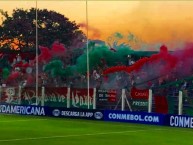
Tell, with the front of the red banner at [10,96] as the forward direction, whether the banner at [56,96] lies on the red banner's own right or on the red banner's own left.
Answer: on the red banner's own left

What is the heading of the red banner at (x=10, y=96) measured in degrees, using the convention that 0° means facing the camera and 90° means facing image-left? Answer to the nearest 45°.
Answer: approximately 0°

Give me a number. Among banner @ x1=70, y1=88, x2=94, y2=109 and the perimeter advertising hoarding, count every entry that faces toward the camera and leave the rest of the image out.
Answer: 2

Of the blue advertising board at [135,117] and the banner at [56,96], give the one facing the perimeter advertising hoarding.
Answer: the banner

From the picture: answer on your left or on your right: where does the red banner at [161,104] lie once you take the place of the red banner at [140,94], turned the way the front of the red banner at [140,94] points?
on your left

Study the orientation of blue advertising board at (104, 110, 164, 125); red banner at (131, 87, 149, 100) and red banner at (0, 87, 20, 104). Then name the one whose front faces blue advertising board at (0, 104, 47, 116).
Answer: red banner at (0, 87, 20, 104)

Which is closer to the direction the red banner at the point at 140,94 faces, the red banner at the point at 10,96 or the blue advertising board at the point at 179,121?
the blue advertising board

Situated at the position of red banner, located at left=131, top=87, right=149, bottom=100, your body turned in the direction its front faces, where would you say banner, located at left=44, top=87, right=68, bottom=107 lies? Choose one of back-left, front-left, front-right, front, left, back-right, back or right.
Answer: back-right

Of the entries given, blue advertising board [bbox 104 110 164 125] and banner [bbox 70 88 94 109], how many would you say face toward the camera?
2
